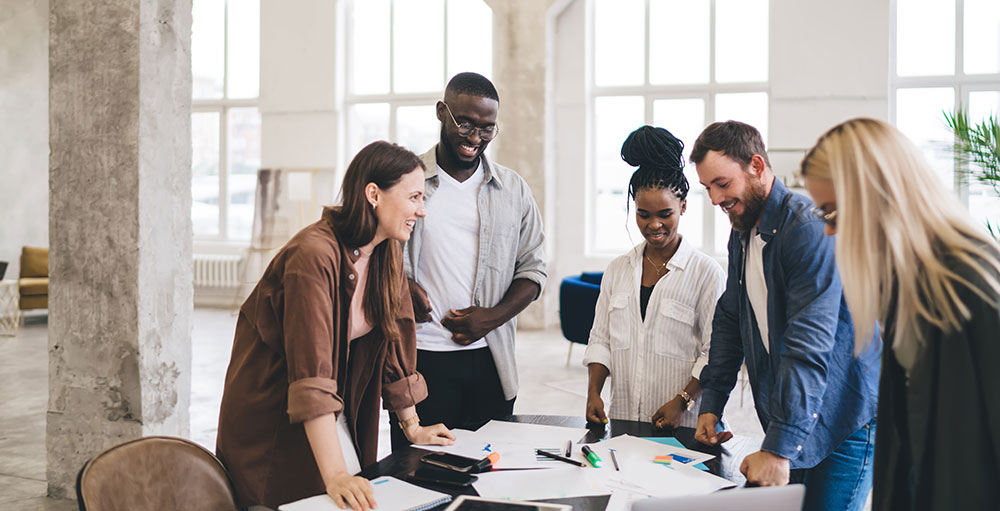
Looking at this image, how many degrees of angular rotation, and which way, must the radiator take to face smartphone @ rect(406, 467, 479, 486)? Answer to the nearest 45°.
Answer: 0° — it already faces it

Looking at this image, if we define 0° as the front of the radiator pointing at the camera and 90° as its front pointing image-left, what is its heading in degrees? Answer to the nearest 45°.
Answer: approximately 0°

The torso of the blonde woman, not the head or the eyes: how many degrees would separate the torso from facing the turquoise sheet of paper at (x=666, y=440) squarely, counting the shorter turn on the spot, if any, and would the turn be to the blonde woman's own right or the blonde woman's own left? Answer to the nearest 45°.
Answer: approximately 45° to the blonde woman's own right

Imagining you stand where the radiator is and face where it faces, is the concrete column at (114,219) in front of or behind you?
in front

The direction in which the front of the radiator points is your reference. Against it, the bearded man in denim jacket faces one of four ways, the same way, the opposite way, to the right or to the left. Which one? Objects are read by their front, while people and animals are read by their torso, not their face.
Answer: to the right

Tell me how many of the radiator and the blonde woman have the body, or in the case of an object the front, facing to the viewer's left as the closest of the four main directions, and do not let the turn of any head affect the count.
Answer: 1

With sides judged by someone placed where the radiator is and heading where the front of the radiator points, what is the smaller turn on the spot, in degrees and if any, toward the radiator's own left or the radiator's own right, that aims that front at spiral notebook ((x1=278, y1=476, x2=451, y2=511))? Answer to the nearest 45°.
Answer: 0° — it already faces it

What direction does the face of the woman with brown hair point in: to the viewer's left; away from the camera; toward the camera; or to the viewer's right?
to the viewer's right

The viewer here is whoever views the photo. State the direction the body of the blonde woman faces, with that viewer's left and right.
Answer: facing to the left of the viewer
